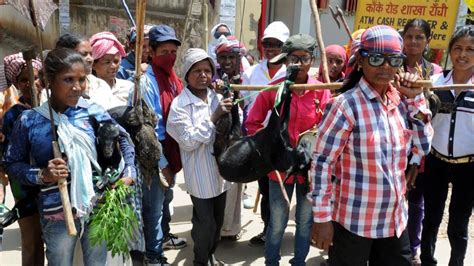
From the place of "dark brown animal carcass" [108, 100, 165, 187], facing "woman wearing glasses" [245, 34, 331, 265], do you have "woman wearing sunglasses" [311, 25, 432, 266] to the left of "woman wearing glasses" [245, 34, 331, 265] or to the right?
right

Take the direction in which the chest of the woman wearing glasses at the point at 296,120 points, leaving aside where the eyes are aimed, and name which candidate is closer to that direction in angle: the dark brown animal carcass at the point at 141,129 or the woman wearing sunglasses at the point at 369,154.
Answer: the woman wearing sunglasses

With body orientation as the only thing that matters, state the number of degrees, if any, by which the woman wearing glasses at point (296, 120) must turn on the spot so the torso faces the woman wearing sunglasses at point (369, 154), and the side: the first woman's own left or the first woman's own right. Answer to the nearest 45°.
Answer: approximately 45° to the first woman's own left

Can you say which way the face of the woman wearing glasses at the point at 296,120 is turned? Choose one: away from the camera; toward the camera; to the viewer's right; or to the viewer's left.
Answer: toward the camera

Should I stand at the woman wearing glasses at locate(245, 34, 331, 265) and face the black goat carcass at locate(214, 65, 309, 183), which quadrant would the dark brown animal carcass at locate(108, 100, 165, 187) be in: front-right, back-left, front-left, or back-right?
front-right

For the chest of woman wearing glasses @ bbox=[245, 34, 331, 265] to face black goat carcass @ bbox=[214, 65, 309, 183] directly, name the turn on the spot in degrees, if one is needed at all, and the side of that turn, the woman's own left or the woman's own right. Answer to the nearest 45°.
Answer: approximately 45° to the woman's own right

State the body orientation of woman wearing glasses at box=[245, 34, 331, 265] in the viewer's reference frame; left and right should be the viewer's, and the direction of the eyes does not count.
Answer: facing the viewer

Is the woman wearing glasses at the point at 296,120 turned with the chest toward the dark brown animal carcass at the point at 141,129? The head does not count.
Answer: no
